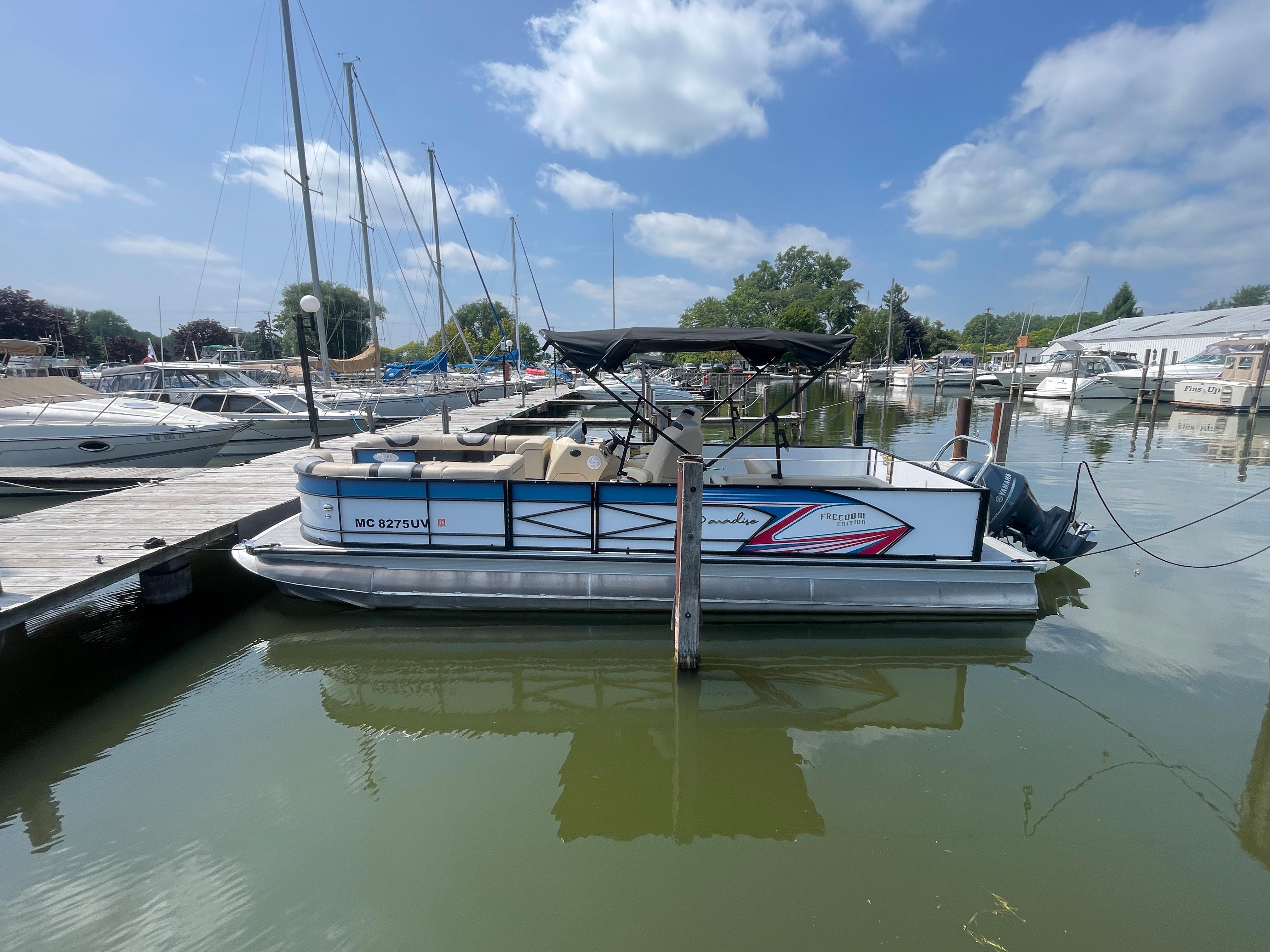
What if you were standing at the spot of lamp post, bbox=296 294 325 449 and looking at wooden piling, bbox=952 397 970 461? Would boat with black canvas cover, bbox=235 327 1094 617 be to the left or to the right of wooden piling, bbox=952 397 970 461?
right

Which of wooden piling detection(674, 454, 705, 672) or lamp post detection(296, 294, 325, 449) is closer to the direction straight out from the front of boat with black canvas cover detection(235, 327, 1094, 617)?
the lamp post

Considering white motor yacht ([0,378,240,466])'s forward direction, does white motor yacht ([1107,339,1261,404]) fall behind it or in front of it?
in front

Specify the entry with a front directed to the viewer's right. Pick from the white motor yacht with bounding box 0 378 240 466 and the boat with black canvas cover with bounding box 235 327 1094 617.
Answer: the white motor yacht

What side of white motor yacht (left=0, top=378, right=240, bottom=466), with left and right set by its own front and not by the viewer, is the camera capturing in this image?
right

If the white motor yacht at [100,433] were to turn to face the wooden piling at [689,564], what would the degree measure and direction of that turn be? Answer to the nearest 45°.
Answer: approximately 90° to its right

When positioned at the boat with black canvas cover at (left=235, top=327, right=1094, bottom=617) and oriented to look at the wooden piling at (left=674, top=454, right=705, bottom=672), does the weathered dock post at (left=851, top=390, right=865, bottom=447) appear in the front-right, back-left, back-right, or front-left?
back-left

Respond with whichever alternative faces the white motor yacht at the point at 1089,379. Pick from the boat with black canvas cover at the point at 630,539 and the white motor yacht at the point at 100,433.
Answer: the white motor yacht at the point at 100,433

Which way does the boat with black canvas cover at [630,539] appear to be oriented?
to the viewer's left

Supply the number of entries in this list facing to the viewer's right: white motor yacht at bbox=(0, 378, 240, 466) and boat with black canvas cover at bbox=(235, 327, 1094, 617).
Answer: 1

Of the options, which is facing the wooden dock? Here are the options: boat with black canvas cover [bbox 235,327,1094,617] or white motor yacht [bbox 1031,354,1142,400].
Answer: the boat with black canvas cover
